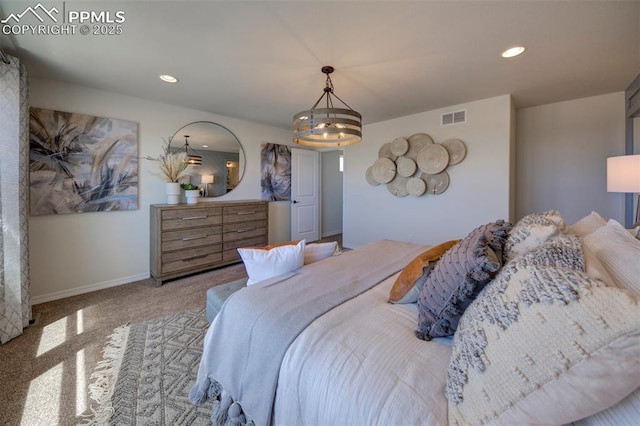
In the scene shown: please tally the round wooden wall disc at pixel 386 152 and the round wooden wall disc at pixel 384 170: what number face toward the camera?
2

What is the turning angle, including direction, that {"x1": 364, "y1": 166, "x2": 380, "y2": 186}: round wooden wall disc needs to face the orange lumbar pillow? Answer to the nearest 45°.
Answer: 0° — it already faces it

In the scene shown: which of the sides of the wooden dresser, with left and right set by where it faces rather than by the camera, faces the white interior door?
left

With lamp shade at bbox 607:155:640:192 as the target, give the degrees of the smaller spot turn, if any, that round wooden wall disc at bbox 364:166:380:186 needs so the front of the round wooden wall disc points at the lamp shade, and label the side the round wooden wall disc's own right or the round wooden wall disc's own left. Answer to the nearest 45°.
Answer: approximately 45° to the round wooden wall disc's own left

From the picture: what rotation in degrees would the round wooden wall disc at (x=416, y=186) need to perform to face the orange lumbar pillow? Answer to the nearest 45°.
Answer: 0° — it already faces it
